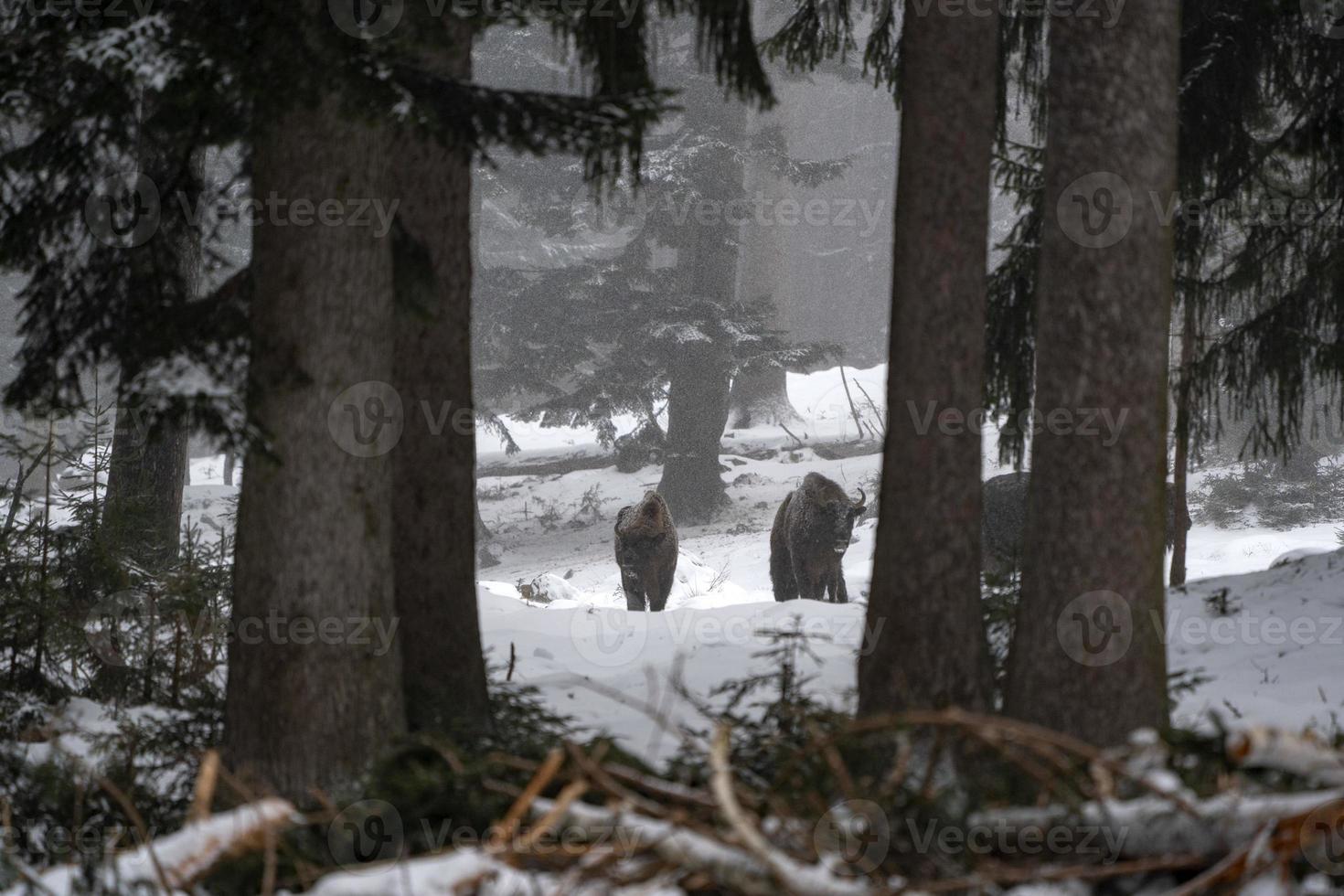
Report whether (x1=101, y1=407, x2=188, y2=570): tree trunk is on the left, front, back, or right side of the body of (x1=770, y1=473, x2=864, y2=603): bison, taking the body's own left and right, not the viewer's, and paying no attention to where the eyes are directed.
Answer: right

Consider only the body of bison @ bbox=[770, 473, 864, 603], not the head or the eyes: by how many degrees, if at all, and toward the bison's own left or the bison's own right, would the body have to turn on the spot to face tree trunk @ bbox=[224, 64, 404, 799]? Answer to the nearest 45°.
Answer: approximately 45° to the bison's own right

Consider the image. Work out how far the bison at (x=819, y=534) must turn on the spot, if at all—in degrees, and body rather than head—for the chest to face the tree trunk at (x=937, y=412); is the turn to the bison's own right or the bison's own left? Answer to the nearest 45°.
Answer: approximately 45° to the bison's own right

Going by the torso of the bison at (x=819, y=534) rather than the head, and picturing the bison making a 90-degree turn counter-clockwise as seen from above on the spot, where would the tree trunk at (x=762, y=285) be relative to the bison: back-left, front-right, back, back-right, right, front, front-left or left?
front-left

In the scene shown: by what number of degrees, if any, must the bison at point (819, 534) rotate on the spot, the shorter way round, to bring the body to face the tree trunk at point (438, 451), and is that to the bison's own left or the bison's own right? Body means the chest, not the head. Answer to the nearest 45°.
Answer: approximately 45° to the bison's own right

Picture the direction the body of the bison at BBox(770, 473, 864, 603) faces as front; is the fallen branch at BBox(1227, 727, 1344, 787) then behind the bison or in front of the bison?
in front

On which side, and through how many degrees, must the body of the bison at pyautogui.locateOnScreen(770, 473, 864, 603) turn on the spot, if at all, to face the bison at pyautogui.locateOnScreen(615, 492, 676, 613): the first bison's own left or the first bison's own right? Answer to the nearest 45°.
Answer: approximately 135° to the first bison's own right

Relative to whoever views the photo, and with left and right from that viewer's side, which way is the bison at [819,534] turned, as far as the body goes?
facing the viewer and to the right of the viewer

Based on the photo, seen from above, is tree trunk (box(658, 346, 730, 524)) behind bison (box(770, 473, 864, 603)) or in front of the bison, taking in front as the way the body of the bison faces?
behind
